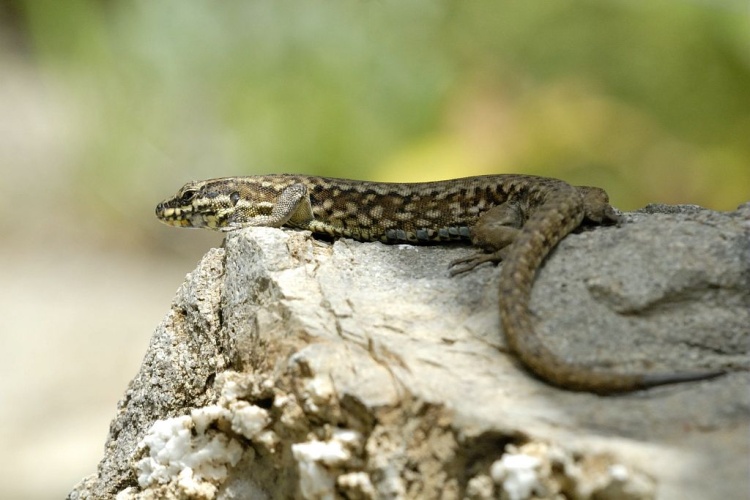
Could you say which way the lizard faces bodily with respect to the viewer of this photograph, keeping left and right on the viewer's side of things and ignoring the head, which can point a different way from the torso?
facing to the left of the viewer
